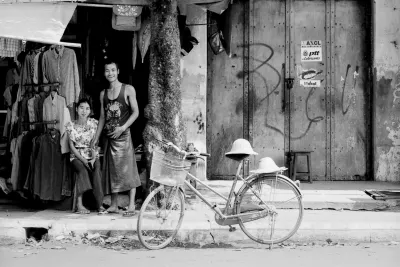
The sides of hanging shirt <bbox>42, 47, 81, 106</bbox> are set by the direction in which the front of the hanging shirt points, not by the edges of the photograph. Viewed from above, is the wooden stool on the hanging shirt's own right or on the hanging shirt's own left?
on the hanging shirt's own left

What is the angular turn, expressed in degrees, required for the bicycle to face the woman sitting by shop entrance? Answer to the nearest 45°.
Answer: approximately 45° to its right

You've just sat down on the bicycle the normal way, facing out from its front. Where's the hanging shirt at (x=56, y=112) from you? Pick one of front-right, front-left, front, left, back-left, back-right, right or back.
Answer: front-right

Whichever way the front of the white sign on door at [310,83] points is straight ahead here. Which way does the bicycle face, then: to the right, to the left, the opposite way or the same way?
to the right

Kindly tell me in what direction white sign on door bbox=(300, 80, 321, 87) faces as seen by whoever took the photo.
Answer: facing the viewer

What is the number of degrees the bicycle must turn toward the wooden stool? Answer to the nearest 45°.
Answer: approximately 90° to its right

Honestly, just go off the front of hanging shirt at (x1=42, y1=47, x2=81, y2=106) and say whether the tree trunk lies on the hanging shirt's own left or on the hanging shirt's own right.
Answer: on the hanging shirt's own left

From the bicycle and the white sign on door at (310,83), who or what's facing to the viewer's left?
the bicycle

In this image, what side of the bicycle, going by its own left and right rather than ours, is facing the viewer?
left

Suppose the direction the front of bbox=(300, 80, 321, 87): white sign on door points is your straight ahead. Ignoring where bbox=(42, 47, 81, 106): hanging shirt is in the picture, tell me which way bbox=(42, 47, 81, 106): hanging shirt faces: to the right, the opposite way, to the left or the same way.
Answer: the same way

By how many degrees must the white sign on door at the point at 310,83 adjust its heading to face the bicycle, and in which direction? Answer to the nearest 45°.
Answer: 0° — it already faces it
